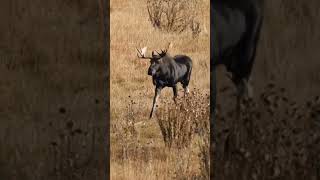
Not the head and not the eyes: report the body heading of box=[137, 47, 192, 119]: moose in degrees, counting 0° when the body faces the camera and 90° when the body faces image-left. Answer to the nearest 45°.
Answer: approximately 45°
